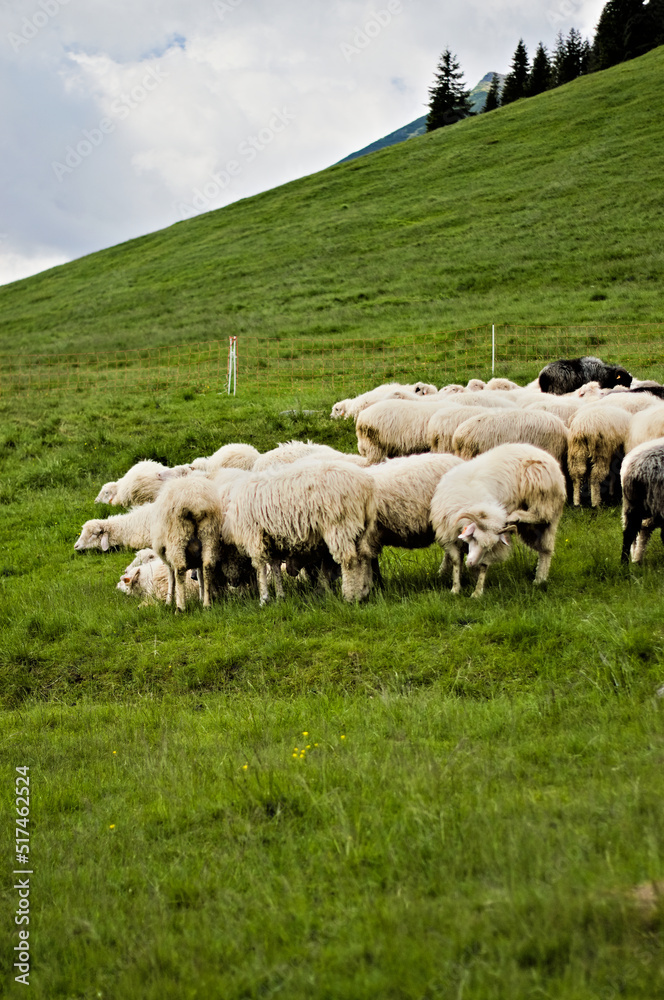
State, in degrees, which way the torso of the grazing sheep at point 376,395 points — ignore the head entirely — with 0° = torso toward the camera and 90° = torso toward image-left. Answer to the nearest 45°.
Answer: approximately 90°

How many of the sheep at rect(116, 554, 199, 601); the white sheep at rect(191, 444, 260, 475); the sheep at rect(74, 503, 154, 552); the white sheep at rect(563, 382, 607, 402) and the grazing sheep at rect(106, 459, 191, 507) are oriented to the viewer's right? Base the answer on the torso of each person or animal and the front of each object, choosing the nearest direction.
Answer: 0

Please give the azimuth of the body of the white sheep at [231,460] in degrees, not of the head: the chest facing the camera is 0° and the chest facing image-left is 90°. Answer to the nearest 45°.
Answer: approximately 90°

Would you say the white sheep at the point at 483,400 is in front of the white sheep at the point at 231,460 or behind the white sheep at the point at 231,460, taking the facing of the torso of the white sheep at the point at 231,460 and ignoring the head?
behind

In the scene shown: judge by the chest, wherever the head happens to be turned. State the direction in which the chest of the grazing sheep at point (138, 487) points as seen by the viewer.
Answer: to the viewer's left

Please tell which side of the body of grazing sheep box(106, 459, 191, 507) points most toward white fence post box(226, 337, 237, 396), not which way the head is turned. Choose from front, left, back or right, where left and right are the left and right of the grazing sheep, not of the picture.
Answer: right

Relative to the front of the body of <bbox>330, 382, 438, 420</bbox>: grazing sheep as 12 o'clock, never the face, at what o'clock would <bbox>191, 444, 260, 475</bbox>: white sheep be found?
The white sheep is roughly at 10 o'clock from the grazing sheep.

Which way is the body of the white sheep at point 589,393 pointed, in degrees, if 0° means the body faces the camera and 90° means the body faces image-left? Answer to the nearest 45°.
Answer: approximately 90°

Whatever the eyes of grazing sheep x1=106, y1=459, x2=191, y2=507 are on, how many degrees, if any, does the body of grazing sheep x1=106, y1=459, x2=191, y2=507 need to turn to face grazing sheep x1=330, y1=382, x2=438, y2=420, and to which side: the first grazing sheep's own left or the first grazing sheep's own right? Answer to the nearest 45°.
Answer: approximately 180°

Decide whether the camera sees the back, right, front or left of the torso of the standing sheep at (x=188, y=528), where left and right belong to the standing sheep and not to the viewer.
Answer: back

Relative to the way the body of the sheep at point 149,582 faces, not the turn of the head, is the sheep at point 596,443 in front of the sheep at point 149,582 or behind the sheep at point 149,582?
behind

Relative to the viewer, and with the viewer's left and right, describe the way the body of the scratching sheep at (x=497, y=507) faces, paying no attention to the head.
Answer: facing the viewer and to the left of the viewer
